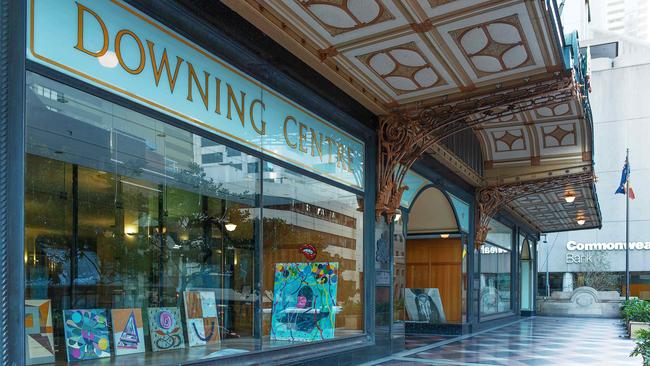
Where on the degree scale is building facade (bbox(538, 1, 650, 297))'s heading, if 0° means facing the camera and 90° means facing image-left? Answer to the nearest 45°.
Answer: approximately 0°

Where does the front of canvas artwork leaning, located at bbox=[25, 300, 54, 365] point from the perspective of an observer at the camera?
facing the viewer and to the right of the viewer

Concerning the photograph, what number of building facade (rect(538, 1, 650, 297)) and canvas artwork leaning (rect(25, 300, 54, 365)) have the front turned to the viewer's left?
0

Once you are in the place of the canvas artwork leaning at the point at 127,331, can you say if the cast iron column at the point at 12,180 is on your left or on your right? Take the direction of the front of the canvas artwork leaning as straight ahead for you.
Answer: on your right

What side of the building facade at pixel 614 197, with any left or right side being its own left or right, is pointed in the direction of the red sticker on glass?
front

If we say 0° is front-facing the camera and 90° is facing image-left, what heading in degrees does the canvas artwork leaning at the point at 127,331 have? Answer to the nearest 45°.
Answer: approximately 315°

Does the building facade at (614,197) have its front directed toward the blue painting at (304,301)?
yes

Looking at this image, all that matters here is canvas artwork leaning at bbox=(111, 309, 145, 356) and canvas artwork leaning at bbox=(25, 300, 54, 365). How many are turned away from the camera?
0
